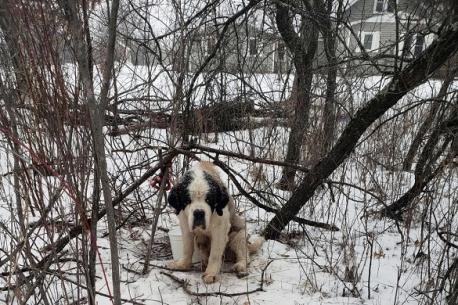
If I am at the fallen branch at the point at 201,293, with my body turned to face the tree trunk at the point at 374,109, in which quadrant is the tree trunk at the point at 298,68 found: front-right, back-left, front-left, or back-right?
front-left

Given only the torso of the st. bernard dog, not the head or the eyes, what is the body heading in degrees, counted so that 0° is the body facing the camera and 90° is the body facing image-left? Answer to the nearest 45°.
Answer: approximately 45°

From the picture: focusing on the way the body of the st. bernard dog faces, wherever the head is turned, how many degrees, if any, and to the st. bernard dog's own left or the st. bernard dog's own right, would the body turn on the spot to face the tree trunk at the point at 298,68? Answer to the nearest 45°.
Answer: approximately 180°

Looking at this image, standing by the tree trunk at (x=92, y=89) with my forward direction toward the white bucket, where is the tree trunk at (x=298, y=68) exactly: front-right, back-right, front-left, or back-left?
front-right

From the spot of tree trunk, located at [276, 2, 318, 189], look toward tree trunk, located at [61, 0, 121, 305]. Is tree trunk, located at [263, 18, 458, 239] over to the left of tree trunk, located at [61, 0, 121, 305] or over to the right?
left

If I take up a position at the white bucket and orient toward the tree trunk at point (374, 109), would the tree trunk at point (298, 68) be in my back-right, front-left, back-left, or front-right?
front-left

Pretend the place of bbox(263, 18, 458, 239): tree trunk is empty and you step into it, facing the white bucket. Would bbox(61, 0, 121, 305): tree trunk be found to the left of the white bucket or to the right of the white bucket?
left
